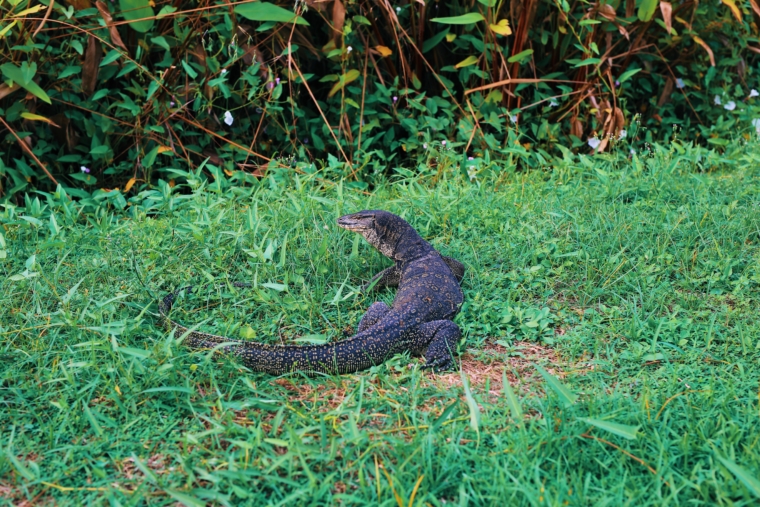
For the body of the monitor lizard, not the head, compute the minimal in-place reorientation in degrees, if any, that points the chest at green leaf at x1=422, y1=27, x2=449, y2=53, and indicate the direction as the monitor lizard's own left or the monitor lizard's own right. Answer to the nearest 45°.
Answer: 0° — it already faces it

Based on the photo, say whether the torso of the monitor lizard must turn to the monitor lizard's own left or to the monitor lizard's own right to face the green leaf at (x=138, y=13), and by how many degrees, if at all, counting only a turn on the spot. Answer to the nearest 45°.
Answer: approximately 45° to the monitor lizard's own left

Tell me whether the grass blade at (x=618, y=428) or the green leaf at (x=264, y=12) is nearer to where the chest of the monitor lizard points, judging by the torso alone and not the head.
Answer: the green leaf

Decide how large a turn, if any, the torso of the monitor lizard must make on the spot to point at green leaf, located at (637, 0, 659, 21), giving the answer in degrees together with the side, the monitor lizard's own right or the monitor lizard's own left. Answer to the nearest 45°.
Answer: approximately 45° to the monitor lizard's own right

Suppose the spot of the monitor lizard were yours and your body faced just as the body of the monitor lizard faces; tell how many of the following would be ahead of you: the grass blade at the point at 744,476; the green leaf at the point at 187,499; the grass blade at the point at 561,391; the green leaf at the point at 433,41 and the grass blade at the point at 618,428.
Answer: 1

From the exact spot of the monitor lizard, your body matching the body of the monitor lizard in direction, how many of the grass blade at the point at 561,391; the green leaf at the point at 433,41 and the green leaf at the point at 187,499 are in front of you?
1

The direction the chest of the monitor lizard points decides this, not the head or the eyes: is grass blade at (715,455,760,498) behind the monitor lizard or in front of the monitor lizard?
behind

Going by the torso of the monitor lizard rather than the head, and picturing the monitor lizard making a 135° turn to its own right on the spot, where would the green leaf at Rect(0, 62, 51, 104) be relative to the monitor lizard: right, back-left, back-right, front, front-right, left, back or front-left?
back

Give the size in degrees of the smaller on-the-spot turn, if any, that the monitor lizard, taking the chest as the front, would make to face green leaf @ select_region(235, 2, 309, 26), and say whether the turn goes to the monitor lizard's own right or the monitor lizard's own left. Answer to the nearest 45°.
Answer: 0° — it already faces it

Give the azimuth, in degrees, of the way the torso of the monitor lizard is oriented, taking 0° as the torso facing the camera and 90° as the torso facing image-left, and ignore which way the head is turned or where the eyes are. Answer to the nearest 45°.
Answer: approximately 180°

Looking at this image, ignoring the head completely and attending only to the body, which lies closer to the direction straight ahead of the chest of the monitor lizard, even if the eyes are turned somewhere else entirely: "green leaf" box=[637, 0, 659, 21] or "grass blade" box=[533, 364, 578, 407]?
the green leaf

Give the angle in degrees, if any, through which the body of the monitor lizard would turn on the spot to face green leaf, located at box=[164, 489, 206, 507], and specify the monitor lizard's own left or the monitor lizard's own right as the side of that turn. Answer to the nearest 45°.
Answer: approximately 135° to the monitor lizard's own left
